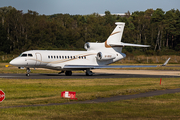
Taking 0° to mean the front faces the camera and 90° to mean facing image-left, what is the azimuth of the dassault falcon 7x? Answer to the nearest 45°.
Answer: approximately 45°
